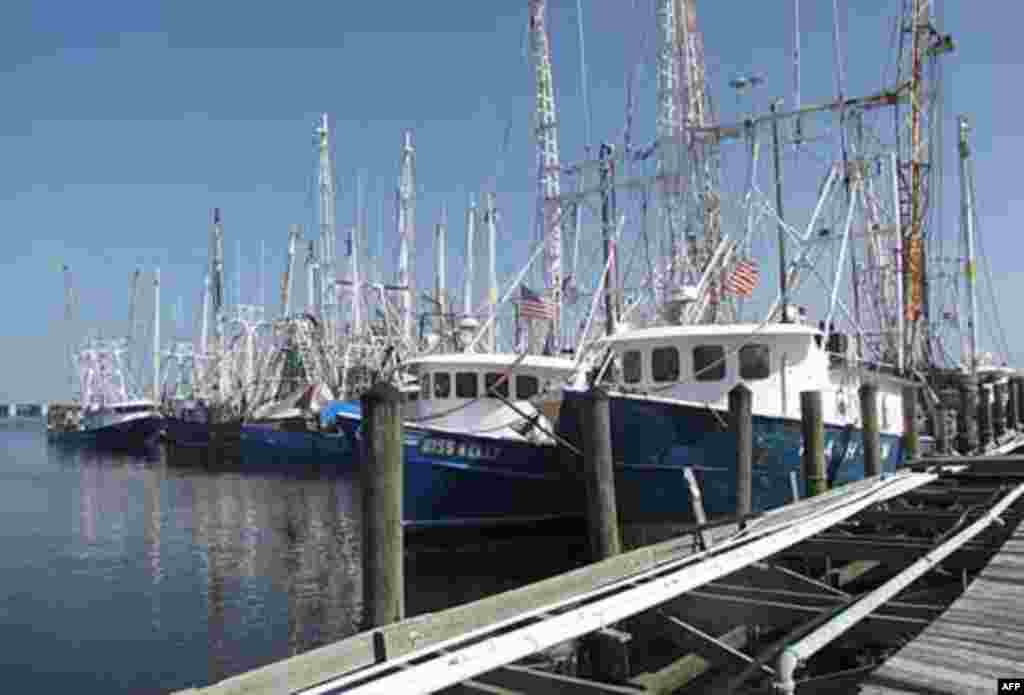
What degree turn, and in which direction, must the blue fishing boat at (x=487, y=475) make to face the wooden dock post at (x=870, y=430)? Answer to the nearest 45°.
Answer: approximately 90° to its left

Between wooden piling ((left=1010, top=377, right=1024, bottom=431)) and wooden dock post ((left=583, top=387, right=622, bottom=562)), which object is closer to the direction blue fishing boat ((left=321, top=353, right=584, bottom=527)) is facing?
the wooden dock post

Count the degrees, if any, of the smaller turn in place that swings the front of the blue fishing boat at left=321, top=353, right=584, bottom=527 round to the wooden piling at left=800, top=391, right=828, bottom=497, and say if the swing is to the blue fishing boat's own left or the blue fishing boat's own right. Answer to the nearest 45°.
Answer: approximately 90° to the blue fishing boat's own left

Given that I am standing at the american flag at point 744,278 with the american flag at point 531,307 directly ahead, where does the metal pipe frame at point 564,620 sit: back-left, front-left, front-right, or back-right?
back-left

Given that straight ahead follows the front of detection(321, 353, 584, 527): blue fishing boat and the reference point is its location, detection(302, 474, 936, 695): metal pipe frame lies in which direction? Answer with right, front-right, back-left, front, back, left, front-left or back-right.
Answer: front-left
